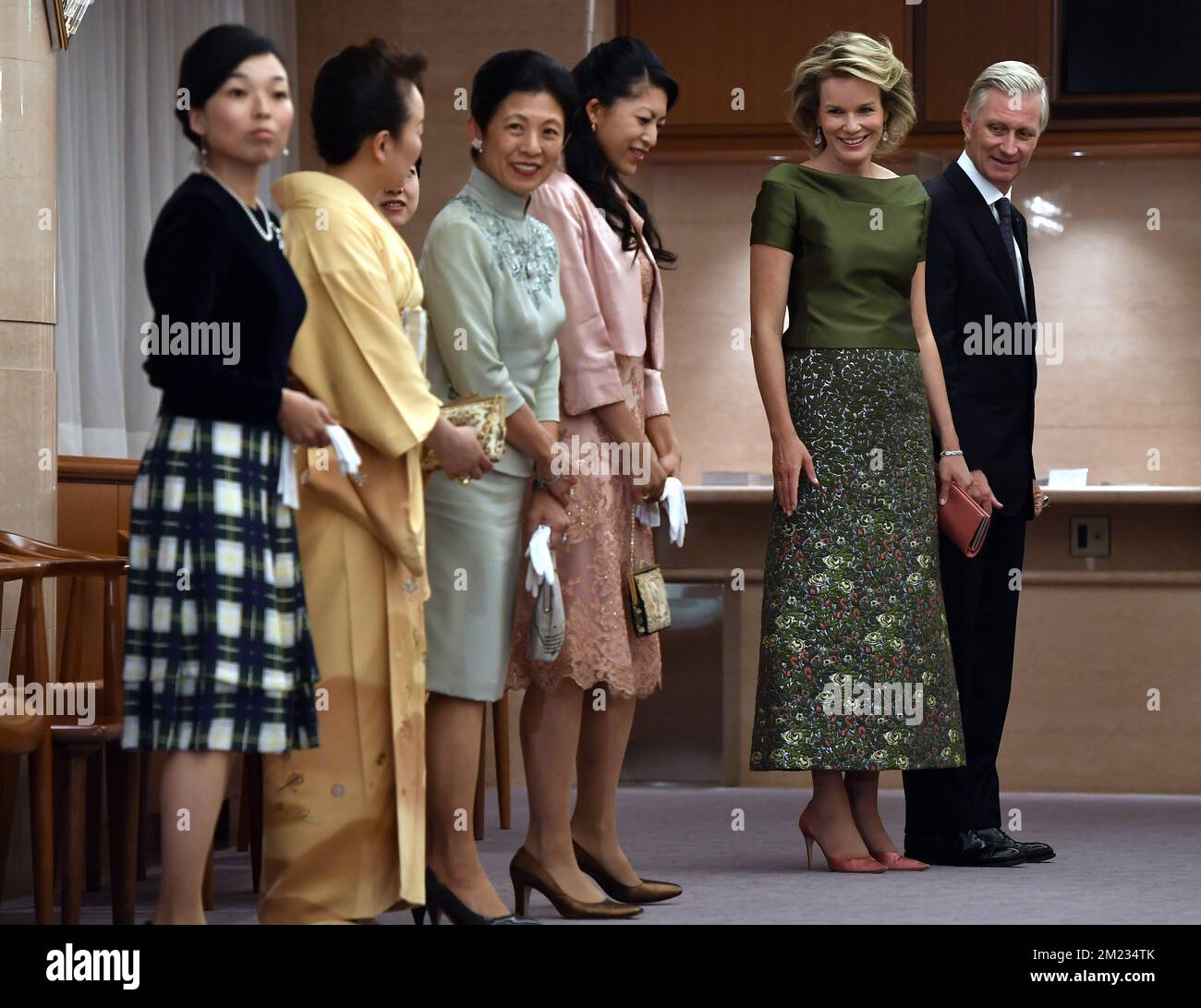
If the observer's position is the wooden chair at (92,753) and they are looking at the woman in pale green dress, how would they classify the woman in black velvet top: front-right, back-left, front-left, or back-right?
front-right

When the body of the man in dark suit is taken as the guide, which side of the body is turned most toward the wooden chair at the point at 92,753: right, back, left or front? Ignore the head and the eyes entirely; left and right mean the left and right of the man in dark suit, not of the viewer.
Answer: right

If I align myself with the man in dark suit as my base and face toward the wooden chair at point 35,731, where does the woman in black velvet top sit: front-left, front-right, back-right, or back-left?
front-left

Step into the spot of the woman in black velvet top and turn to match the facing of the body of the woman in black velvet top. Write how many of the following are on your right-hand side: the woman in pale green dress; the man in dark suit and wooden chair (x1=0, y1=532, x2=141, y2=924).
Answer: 0

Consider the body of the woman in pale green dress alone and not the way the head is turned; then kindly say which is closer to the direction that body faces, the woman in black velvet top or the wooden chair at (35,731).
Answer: the woman in black velvet top

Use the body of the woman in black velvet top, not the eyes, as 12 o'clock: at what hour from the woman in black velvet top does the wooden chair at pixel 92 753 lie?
The wooden chair is roughly at 7 o'clock from the woman in black velvet top.

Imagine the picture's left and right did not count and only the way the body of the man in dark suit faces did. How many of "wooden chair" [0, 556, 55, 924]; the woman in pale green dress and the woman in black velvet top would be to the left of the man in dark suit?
0

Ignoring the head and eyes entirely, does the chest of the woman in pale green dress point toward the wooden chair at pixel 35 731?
no

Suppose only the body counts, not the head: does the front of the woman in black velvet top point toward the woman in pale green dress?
no

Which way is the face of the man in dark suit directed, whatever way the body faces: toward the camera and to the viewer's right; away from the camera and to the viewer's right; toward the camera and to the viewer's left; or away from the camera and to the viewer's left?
toward the camera and to the viewer's left

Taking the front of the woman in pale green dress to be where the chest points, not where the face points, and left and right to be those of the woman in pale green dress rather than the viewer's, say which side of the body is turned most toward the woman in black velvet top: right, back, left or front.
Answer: right

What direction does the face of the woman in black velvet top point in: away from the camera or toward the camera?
toward the camera

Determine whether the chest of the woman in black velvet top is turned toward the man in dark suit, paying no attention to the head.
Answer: no

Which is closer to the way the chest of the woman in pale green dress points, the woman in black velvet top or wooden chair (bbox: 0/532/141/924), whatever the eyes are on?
the woman in black velvet top
